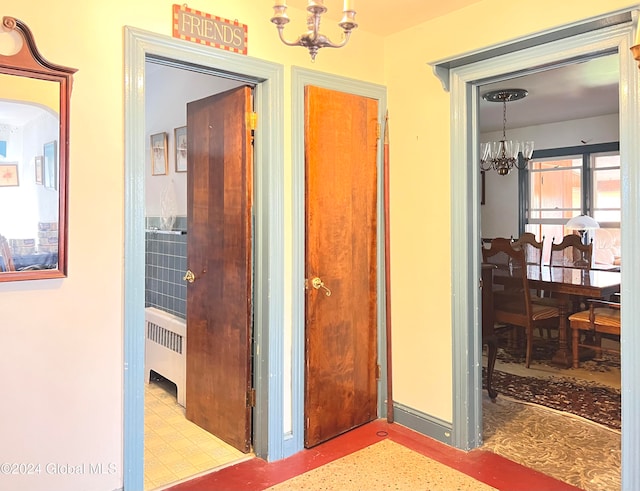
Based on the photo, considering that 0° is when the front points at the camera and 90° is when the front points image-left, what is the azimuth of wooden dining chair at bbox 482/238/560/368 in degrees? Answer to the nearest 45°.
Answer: approximately 225°

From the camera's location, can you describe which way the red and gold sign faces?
facing the viewer and to the right of the viewer

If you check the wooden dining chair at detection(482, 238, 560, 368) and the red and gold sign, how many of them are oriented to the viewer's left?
0

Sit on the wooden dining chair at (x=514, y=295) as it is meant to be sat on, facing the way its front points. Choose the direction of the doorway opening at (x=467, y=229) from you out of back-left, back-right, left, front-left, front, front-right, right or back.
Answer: back-right

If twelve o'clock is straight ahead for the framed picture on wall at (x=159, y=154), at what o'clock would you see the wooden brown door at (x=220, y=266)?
The wooden brown door is roughly at 10 o'clock from the framed picture on wall.

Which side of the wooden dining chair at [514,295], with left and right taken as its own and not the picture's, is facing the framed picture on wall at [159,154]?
back
